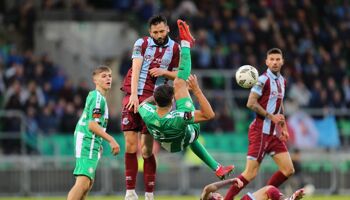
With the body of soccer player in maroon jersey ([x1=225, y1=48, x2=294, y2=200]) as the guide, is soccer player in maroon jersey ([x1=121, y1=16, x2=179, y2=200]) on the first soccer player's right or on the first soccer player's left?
on the first soccer player's right

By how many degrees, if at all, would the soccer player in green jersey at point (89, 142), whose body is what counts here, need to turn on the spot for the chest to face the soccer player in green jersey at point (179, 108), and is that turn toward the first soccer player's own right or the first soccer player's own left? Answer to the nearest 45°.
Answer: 0° — they already face them
